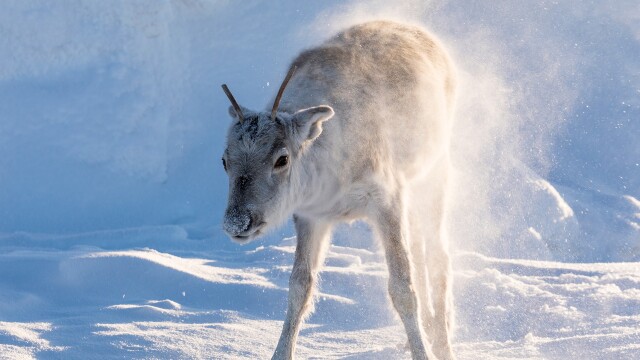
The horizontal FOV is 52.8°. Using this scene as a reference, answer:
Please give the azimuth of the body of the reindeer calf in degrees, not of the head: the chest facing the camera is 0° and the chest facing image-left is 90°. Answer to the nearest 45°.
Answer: approximately 45°
